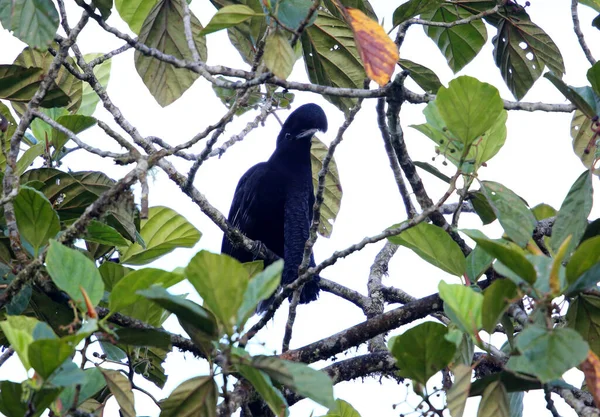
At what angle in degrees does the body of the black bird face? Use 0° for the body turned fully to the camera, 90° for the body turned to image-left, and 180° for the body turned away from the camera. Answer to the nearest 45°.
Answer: approximately 315°

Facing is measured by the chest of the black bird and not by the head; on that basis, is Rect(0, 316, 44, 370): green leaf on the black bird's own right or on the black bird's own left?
on the black bird's own right

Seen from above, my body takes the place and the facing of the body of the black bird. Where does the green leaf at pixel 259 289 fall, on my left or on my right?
on my right

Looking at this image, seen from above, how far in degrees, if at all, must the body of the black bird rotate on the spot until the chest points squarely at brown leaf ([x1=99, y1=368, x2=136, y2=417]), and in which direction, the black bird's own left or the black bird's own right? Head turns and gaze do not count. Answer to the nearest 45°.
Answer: approximately 45° to the black bird's own right

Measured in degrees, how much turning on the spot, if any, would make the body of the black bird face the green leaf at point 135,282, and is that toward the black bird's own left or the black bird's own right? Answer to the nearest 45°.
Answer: approximately 45° to the black bird's own right
